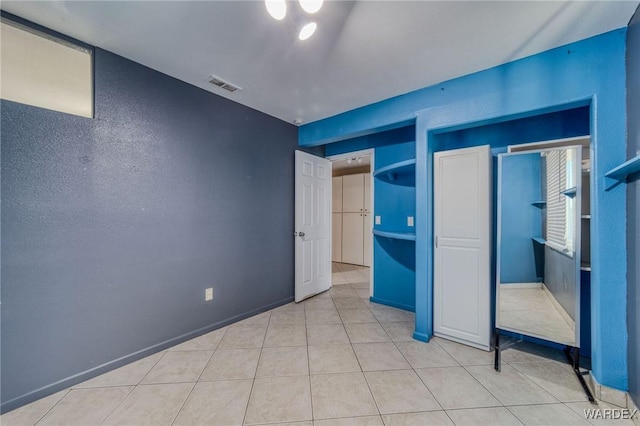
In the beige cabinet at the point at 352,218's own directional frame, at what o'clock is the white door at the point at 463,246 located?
The white door is roughly at 10 o'clock from the beige cabinet.

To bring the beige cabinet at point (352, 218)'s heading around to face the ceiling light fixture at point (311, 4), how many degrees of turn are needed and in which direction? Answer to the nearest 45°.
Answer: approximately 45° to its left

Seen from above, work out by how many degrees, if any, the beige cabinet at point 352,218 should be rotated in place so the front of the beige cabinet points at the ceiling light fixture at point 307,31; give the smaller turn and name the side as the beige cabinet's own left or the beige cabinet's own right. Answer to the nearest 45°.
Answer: approximately 45° to the beige cabinet's own left

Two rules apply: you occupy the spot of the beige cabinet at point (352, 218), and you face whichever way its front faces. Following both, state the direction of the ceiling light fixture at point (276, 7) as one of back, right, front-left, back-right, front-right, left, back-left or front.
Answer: front-left

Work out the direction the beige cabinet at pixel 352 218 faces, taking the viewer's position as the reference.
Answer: facing the viewer and to the left of the viewer

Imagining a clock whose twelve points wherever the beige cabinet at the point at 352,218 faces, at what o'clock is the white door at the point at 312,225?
The white door is roughly at 11 o'clock from the beige cabinet.

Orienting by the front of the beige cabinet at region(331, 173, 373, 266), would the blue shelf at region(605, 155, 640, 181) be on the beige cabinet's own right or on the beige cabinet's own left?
on the beige cabinet's own left
